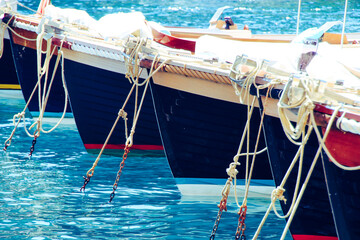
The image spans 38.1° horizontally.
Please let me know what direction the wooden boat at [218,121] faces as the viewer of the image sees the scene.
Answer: facing the viewer and to the left of the viewer

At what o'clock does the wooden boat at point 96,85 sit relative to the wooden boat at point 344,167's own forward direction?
the wooden boat at point 96,85 is roughly at 3 o'clock from the wooden boat at point 344,167.

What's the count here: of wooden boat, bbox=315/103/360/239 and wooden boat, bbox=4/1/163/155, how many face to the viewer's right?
0

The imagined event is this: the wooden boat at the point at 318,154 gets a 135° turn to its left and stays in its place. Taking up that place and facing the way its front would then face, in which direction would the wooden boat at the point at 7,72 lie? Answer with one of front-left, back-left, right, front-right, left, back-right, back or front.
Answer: back-left

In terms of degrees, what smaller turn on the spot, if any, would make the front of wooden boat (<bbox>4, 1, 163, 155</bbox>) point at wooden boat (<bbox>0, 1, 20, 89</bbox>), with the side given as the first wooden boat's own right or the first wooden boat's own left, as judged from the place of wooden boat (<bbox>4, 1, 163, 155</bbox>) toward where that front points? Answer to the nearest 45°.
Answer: approximately 135° to the first wooden boat's own right

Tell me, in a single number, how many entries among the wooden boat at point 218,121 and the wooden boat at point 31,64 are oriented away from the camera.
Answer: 0

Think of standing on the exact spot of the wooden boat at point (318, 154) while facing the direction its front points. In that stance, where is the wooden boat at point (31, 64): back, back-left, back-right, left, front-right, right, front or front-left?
right

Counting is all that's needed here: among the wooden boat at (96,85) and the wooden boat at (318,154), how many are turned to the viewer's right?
0

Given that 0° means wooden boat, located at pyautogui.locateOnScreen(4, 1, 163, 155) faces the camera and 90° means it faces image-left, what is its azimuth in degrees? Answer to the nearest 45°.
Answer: approximately 45°

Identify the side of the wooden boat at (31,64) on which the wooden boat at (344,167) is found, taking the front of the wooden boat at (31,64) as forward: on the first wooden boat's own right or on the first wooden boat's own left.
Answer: on the first wooden boat's own left

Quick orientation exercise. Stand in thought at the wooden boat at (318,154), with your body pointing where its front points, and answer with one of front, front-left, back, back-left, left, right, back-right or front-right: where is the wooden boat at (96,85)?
right

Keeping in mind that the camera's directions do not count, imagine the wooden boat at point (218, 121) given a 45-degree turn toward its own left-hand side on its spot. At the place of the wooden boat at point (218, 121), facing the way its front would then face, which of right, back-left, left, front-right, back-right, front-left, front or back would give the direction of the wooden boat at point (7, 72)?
back-right
